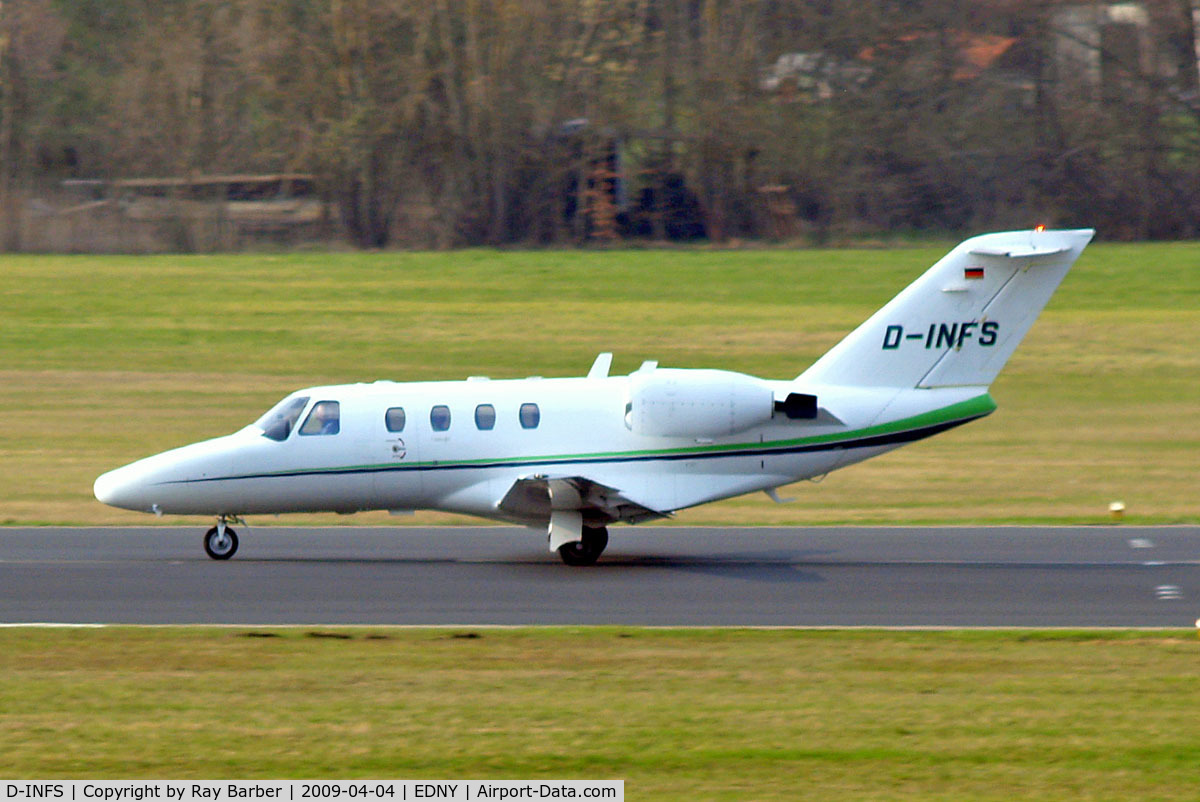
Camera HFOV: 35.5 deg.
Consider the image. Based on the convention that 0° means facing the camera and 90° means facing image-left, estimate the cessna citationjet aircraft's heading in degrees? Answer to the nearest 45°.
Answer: approximately 90°
